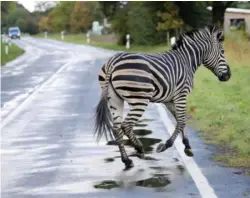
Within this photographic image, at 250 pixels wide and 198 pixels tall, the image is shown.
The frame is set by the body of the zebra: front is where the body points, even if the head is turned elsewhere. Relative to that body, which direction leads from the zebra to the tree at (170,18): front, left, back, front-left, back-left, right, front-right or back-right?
front-left

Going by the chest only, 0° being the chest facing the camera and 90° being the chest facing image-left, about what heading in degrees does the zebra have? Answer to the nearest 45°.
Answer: approximately 225°
